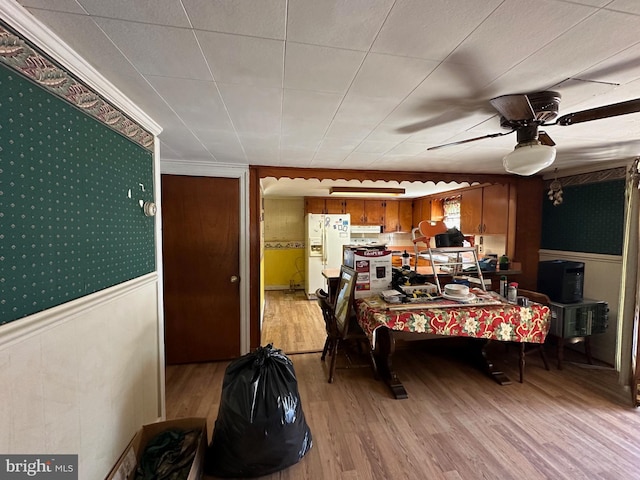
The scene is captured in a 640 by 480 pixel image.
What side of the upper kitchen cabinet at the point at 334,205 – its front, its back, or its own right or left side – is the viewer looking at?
front

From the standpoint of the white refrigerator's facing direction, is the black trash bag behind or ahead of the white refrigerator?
ahead

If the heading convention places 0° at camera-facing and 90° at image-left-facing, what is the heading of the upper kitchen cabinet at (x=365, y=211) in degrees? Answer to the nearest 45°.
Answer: approximately 0°

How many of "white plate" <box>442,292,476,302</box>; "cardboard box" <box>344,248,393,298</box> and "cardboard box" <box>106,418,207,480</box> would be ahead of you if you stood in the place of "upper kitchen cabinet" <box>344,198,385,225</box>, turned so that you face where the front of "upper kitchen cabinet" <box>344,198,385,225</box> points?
3

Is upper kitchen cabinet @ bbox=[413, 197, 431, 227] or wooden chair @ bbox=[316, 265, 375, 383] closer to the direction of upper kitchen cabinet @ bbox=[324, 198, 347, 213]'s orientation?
the wooden chair

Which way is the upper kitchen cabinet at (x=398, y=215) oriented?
toward the camera

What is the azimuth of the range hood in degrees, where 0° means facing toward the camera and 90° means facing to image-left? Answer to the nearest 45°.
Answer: approximately 0°

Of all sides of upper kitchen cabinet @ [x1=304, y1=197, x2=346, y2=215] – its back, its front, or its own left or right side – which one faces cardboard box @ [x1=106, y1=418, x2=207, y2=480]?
front

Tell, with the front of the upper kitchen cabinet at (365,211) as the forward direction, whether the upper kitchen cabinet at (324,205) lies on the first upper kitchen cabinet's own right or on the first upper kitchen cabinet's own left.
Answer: on the first upper kitchen cabinet's own right

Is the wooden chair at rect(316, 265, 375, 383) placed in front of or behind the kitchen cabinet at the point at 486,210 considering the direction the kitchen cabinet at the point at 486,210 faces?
in front

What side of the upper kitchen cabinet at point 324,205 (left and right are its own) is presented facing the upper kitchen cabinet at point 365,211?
left

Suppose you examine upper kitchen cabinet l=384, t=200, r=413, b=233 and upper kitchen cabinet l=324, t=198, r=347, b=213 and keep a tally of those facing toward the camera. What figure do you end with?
2

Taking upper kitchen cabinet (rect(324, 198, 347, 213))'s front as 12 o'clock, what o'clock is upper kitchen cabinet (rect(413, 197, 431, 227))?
upper kitchen cabinet (rect(413, 197, 431, 227)) is roughly at 9 o'clock from upper kitchen cabinet (rect(324, 198, 347, 213)).
